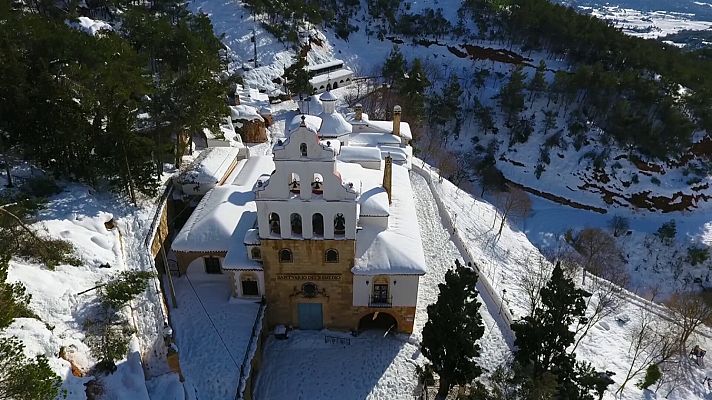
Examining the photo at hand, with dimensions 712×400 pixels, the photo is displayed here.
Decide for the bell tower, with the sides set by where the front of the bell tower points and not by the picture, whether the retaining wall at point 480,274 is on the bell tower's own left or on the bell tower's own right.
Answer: on the bell tower's own left

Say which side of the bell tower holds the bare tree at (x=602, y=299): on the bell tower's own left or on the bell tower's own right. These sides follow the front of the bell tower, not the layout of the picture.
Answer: on the bell tower's own left

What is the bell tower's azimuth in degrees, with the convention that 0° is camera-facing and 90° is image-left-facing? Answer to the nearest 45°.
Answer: approximately 0°

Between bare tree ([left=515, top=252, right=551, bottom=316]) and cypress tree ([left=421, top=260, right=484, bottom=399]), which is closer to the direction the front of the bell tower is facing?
the cypress tree

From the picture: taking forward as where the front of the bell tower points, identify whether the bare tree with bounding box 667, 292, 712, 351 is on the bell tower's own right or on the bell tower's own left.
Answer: on the bell tower's own left

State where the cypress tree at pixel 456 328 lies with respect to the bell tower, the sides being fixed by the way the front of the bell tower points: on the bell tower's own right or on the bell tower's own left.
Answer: on the bell tower's own left

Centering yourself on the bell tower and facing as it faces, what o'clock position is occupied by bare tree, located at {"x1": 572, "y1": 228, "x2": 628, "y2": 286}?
The bare tree is roughly at 8 o'clock from the bell tower.

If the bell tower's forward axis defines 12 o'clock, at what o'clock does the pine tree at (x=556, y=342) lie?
The pine tree is roughly at 10 o'clock from the bell tower.

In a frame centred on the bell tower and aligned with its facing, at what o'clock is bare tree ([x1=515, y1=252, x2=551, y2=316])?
The bare tree is roughly at 8 o'clock from the bell tower.

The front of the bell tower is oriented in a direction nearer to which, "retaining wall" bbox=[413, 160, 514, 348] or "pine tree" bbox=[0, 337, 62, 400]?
the pine tree
